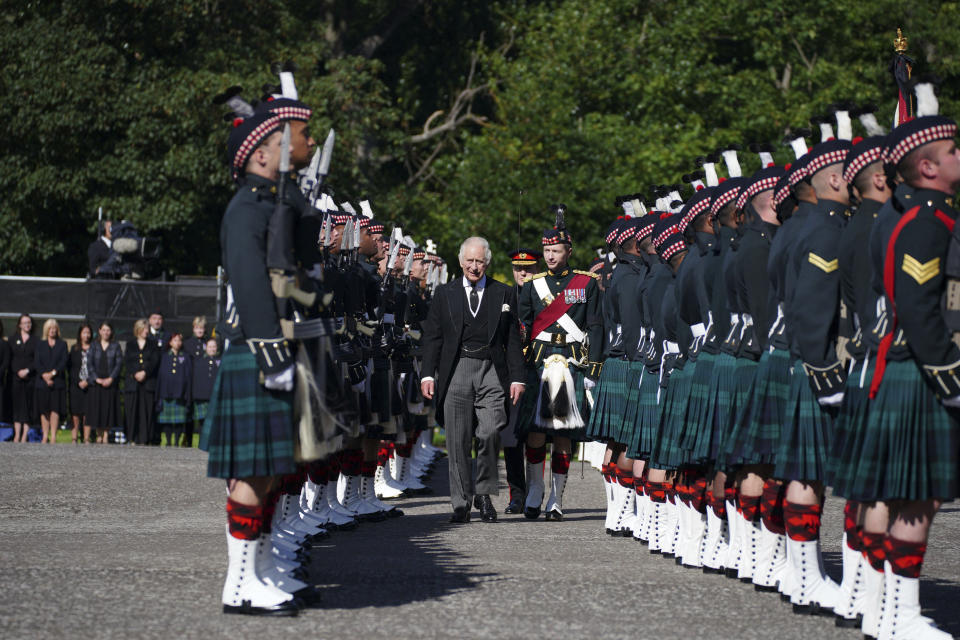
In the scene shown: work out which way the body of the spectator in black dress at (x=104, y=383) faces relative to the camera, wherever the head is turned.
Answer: toward the camera

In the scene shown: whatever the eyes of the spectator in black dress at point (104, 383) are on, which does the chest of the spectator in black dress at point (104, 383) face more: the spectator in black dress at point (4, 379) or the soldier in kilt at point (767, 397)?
the soldier in kilt

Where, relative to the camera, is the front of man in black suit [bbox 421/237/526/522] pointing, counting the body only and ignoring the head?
toward the camera

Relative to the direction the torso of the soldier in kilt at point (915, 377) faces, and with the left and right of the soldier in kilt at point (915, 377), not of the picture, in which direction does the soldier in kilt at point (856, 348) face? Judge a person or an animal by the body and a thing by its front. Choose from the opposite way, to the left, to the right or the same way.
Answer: the same way

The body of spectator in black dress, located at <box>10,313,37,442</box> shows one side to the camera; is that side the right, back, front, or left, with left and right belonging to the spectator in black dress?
front

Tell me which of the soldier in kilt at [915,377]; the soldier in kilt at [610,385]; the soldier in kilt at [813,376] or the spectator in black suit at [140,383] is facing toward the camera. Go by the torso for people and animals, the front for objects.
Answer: the spectator in black suit

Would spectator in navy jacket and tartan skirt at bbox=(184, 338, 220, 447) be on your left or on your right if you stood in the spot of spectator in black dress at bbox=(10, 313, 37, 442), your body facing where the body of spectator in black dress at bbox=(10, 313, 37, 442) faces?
on your left

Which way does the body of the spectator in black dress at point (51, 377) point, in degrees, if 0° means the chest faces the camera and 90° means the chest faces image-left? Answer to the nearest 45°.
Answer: approximately 0°

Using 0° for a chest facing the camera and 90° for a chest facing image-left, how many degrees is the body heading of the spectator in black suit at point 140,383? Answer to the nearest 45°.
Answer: approximately 0°

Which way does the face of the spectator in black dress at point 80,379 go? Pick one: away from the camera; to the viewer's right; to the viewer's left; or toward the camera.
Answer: toward the camera

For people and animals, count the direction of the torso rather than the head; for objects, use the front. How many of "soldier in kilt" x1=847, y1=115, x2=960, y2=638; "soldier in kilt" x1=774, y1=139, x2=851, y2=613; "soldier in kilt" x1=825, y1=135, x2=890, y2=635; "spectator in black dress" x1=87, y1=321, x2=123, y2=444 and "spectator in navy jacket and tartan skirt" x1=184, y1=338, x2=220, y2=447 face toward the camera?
2

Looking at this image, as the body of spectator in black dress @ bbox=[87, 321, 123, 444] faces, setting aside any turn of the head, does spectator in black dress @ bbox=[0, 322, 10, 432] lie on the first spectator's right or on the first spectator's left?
on the first spectator's right

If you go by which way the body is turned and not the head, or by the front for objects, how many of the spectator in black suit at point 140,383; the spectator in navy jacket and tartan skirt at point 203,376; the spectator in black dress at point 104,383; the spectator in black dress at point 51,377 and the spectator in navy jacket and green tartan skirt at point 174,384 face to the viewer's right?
0
